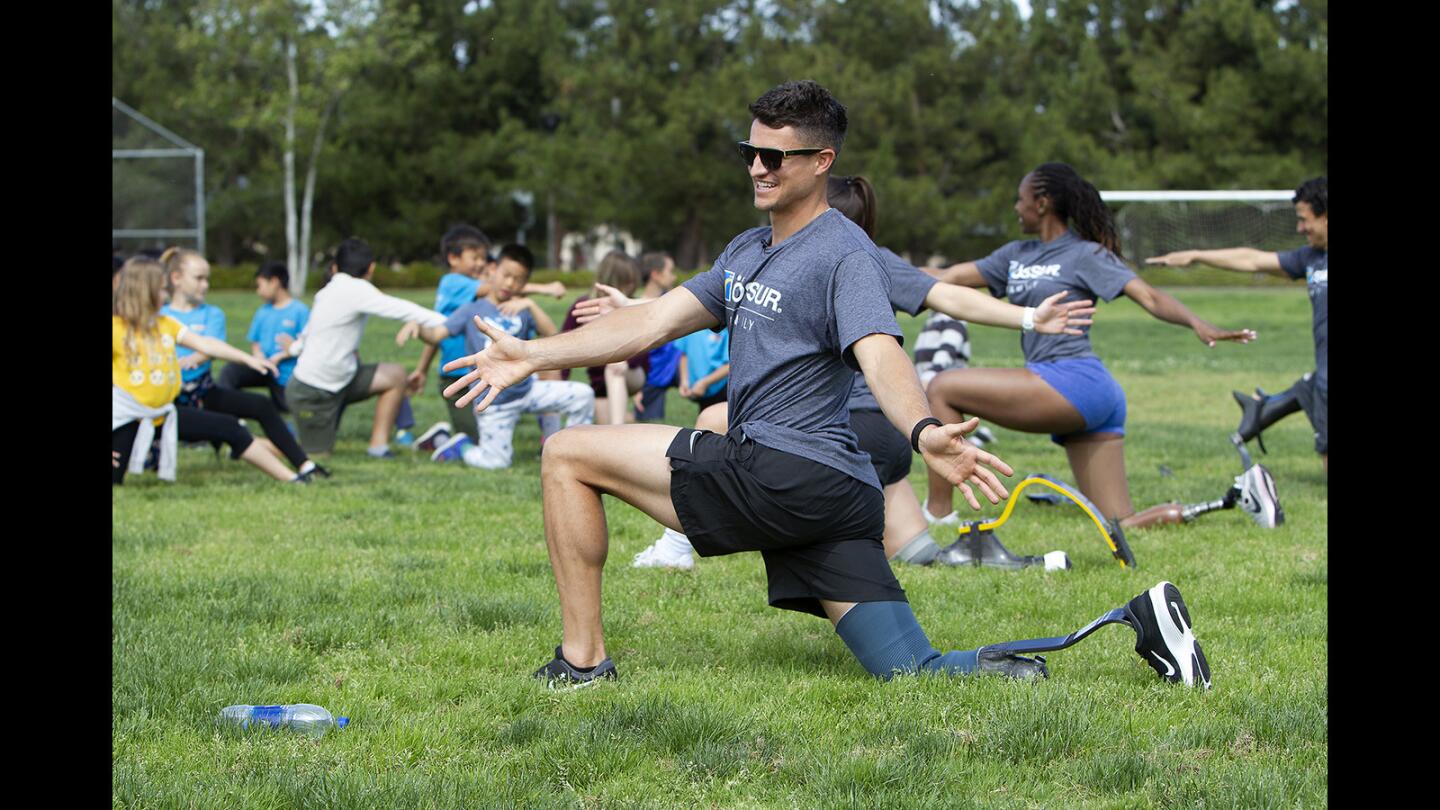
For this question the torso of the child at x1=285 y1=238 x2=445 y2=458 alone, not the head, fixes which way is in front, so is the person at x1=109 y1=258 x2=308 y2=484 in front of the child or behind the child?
behind

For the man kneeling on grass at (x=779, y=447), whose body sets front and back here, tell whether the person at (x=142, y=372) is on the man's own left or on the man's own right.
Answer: on the man's own right

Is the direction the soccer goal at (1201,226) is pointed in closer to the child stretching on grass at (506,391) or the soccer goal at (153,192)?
the child stretching on grass

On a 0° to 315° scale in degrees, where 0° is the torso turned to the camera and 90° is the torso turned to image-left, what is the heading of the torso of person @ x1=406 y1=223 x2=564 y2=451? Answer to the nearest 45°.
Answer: approximately 315°

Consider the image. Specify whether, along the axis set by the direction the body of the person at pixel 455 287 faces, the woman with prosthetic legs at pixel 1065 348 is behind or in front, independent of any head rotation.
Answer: in front

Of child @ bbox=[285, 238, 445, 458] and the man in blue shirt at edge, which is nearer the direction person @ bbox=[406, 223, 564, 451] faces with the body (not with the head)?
the man in blue shirt at edge

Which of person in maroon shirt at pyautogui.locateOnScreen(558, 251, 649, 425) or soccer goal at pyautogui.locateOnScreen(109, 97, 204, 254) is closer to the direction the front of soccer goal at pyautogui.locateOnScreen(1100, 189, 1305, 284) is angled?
the person in maroon shirt

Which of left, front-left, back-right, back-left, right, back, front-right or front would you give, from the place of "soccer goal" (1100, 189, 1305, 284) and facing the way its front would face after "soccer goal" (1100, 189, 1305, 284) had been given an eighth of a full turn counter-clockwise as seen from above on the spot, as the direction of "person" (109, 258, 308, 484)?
front-right

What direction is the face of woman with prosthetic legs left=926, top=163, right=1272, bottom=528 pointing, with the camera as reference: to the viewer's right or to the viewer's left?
to the viewer's left

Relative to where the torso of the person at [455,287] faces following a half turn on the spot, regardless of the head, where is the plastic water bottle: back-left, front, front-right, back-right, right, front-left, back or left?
back-left

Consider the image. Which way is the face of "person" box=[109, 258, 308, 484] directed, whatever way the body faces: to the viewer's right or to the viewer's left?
to the viewer's right

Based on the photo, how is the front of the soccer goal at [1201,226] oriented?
toward the camera

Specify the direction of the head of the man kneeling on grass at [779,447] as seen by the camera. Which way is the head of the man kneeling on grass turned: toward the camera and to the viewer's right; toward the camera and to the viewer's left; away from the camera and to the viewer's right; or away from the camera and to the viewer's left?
toward the camera and to the viewer's left

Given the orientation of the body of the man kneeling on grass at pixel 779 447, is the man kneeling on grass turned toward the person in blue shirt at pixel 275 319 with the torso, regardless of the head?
no

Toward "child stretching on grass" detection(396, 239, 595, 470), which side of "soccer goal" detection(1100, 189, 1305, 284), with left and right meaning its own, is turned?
front

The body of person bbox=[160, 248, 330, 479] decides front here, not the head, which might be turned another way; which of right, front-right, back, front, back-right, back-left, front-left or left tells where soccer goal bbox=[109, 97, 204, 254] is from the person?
back-left

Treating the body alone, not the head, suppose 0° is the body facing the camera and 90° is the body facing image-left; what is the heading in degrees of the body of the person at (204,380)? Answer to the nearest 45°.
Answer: approximately 315°
